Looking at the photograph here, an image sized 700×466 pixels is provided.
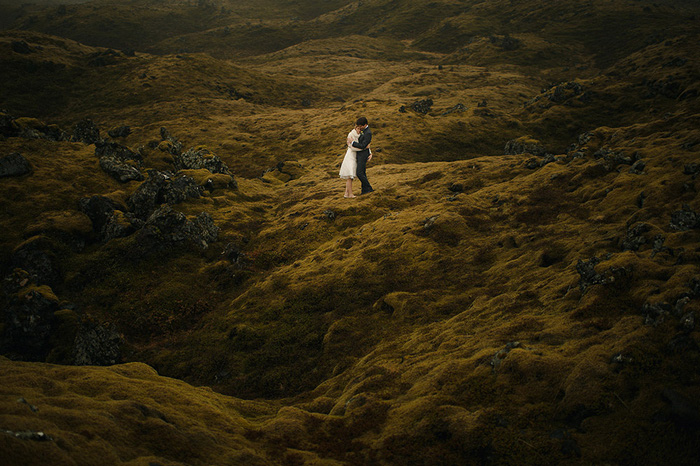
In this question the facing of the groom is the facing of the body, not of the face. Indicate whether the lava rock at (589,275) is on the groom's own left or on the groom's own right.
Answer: on the groom's own left

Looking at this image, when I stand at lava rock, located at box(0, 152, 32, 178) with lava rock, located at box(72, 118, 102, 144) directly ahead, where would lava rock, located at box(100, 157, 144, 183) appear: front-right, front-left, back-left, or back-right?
front-right

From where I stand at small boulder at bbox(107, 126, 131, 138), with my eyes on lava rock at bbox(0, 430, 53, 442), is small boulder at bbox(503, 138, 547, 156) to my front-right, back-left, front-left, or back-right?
front-left

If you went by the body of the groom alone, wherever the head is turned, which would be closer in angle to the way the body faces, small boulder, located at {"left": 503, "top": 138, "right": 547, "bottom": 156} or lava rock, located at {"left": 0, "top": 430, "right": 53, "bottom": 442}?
the lava rock

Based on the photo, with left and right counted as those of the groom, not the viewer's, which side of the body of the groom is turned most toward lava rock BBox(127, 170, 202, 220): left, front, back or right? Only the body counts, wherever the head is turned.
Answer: front

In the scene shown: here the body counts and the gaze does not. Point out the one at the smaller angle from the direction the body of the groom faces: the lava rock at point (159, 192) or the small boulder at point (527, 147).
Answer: the lava rock

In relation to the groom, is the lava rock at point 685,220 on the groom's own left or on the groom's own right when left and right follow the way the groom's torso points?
on the groom's own left

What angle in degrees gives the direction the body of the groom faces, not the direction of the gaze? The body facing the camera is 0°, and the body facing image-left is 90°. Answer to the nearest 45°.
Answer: approximately 90°
